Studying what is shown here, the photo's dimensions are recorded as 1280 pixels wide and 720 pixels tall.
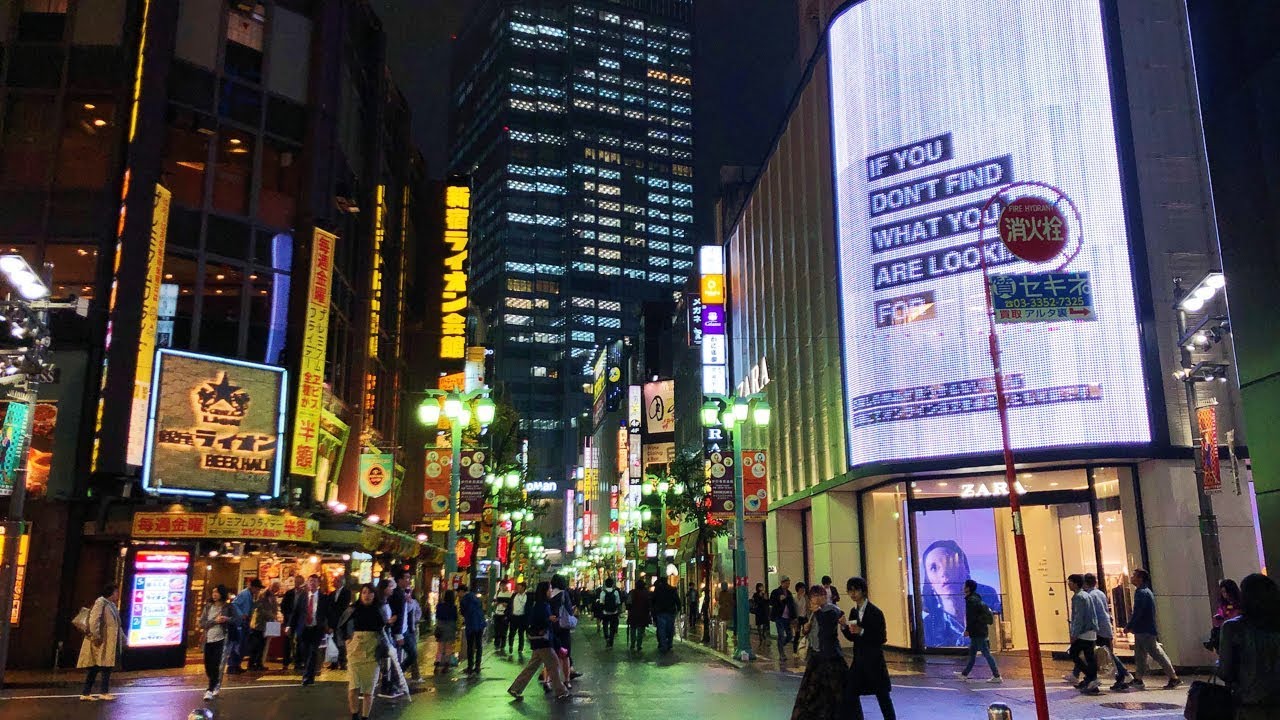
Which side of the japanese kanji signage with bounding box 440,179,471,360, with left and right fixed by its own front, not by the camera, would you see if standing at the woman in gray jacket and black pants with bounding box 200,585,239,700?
front

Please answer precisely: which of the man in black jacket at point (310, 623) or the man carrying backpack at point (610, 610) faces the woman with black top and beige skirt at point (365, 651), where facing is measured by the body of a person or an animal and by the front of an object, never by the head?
the man in black jacket

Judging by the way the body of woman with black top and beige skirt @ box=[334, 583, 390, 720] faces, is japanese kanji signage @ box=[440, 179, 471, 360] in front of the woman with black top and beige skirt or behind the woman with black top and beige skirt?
behind

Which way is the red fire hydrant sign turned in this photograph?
toward the camera

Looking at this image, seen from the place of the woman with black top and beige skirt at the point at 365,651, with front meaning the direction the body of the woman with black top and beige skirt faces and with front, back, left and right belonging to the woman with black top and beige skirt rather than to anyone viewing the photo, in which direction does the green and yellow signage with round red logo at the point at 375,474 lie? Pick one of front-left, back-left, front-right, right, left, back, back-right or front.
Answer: back

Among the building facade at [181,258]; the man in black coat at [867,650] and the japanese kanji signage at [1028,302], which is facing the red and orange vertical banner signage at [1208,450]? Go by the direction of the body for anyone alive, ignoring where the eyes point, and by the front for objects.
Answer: the building facade

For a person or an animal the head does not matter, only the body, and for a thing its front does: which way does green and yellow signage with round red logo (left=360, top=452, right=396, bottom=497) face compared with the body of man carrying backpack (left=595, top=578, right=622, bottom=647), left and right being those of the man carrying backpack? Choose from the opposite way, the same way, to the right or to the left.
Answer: the opposite way

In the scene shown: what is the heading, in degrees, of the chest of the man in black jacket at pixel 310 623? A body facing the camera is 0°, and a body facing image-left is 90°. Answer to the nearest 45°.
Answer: approximately 0°

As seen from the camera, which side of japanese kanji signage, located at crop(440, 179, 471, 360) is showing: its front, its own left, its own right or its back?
front

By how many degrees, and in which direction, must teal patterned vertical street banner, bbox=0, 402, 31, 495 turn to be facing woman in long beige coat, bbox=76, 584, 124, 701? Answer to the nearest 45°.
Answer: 0° — it already faces them

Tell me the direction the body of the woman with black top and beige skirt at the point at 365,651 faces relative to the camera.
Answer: toward the camera

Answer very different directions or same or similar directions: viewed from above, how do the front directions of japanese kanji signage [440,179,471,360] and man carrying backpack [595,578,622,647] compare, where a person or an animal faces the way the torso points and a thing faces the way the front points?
very different directions

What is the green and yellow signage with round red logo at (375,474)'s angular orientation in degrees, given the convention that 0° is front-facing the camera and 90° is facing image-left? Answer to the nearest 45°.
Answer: approximately 0°

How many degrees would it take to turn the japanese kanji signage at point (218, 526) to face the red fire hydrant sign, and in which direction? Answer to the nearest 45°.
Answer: approximately 45° to its left
